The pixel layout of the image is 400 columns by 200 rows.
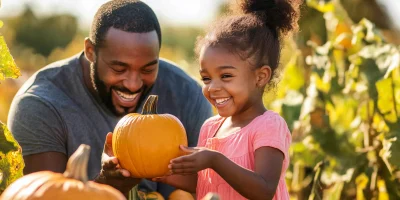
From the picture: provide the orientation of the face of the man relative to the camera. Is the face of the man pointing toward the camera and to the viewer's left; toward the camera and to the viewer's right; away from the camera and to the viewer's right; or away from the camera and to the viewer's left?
toward the camera and to the viewer's right

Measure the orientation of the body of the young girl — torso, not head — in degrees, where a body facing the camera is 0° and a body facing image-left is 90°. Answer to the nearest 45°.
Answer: approximately 45°

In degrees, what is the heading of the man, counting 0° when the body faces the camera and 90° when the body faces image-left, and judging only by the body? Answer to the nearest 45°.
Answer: approximately 315°

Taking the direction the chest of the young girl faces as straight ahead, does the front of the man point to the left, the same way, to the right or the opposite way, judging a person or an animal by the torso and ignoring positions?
to the left

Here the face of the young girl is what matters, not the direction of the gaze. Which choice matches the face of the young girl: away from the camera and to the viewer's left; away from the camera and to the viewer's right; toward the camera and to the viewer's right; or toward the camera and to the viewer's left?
toward the camera and to the viewer's left

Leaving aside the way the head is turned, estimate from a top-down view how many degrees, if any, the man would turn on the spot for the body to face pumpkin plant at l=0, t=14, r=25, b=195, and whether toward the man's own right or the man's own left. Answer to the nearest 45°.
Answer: approximately 45° to the man's own right

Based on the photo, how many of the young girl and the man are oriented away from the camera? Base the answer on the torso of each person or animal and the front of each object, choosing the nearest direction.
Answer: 0

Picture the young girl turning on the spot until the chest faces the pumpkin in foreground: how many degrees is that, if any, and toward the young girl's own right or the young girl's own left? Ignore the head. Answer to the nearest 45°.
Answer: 0° — they already face it

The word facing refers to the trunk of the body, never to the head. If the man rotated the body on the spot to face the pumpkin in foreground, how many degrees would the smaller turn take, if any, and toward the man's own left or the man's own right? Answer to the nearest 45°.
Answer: approximately 45° to the man's own right

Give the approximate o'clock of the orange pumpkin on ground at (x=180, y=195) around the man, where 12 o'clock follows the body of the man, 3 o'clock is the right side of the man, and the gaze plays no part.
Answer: The orange pumpkin on ground is roughly at 11 o'clock from the man.
